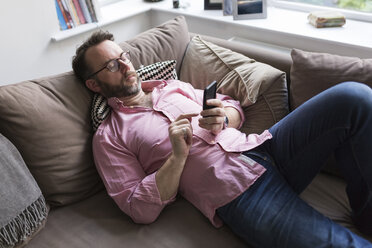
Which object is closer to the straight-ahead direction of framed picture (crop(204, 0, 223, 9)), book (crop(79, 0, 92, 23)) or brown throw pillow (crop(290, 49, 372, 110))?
the brown throw pillow

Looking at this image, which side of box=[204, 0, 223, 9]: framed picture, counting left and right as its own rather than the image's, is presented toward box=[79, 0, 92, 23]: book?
right

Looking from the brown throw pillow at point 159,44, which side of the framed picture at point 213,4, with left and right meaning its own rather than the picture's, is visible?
front

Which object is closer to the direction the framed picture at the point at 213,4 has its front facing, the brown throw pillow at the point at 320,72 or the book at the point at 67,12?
the brown throw pillow

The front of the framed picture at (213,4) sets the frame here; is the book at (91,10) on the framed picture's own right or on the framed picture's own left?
on the framed picture's own right

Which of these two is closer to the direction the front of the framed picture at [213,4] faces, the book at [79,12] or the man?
the man

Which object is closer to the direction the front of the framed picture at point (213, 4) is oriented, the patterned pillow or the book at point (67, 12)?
the patterned pillow

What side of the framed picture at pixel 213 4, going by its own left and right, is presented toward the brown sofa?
front

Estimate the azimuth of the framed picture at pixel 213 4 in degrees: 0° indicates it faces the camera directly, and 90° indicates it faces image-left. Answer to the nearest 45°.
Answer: approximately 0°

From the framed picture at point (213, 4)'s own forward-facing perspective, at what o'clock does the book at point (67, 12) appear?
The book is roughly at 2 o'clock from the framed picture.

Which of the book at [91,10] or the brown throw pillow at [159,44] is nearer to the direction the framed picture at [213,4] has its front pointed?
the brown throw pillow

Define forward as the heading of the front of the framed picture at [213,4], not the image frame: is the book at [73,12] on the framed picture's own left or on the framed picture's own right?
on the framed picture's own right

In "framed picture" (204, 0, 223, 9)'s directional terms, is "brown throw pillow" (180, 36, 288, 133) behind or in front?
in front
